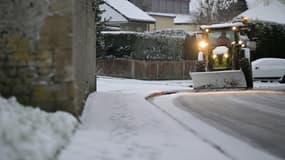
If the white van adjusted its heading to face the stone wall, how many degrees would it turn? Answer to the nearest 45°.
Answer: approximately 90° to its left

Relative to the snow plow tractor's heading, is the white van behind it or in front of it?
behind

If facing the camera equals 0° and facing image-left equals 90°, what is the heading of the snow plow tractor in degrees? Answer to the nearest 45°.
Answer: approximately 0°

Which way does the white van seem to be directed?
to the viewer's left

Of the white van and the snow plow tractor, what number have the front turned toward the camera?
1

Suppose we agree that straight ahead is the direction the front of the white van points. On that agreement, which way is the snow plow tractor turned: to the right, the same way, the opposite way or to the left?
to the left
